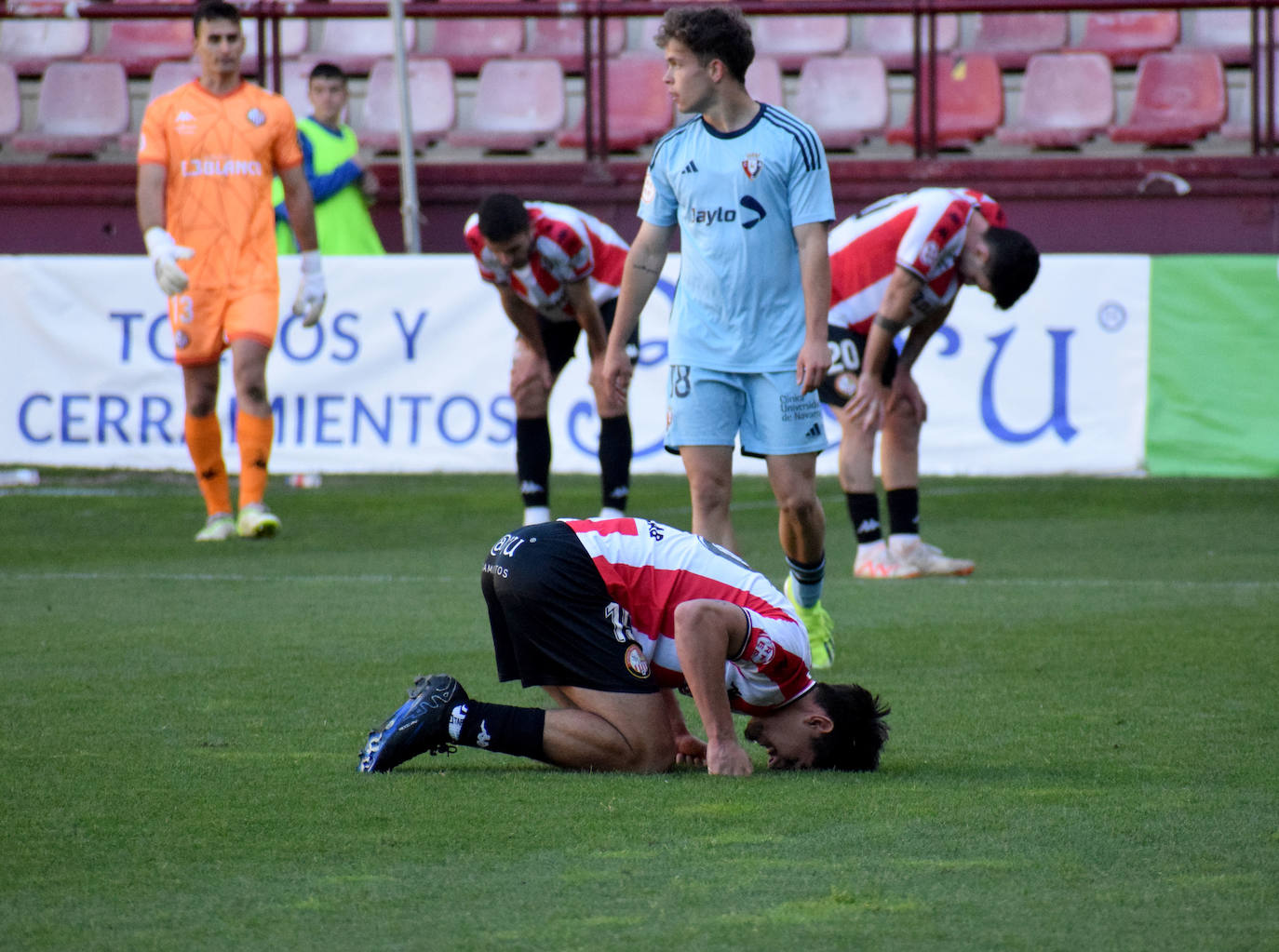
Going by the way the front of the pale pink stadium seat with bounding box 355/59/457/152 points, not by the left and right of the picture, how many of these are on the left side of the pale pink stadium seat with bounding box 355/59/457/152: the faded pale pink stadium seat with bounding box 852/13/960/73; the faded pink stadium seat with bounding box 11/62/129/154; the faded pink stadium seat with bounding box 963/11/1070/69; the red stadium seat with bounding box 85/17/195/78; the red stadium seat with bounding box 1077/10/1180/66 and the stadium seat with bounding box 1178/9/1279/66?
4

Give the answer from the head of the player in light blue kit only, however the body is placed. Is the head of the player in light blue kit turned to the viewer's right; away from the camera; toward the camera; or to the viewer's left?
to the viewer's left

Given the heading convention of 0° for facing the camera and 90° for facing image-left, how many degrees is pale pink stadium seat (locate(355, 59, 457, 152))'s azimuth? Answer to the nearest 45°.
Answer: approximately 0°

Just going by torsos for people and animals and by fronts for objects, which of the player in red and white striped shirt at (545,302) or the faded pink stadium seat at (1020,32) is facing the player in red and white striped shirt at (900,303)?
the faded pink stadium seat

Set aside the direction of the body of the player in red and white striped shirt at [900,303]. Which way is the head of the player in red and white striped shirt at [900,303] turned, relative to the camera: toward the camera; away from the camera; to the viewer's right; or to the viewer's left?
to the viewer's right

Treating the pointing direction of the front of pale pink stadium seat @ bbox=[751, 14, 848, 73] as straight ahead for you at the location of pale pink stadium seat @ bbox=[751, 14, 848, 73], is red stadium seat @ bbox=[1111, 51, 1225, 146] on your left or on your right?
on your left

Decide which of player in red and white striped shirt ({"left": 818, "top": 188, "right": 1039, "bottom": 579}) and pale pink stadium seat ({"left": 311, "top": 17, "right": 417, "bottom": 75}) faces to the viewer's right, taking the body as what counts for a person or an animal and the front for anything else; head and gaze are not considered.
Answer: the player in red and white striped shirt

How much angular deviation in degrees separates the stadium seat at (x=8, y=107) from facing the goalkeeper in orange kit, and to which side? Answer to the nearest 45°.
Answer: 0° — it already faces them

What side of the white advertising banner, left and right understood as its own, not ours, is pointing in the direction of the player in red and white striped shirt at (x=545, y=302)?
front

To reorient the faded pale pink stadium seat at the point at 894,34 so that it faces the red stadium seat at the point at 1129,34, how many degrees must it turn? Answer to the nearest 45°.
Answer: approximately 90° to its left
